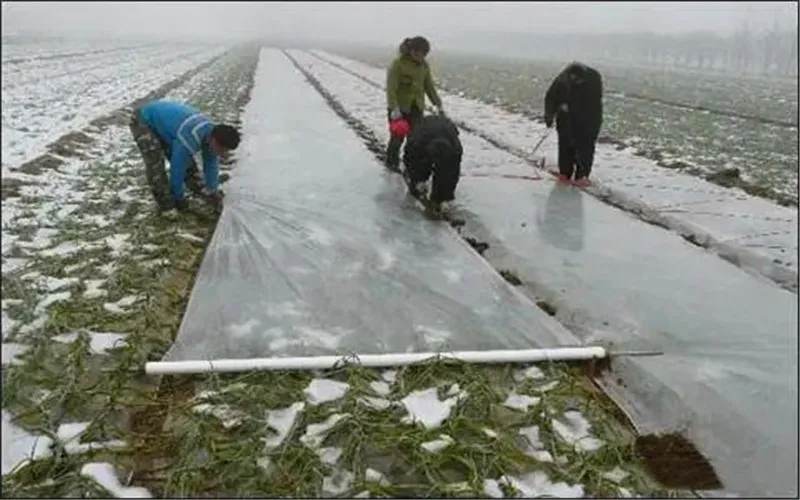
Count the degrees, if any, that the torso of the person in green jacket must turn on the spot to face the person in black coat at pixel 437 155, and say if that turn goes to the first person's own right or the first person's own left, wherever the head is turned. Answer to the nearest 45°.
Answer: approximately 45° to the first person's own right

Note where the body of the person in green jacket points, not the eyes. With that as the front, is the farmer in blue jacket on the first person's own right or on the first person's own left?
on the first person's own right

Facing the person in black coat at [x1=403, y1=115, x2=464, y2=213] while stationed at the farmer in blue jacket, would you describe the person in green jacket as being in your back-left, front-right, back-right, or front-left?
front-left

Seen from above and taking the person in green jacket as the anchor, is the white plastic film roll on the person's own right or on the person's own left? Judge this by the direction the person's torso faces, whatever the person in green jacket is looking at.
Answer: on the person's own right

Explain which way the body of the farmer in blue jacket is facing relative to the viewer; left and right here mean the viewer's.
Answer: facing to the right of the viewer

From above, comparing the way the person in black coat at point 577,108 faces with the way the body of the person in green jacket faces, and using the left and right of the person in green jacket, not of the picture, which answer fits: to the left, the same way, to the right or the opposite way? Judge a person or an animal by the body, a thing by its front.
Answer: to the right

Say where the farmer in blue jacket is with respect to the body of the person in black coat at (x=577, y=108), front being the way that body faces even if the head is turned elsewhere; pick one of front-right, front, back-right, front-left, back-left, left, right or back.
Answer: front

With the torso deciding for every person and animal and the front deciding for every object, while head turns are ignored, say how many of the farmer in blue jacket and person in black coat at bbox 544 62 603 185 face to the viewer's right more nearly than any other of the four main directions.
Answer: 1

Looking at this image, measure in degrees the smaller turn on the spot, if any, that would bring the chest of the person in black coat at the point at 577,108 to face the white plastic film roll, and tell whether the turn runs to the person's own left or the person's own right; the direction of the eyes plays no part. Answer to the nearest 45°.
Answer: approximately 45° to the person's own left

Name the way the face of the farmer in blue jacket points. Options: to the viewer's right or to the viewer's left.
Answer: to the viewer's right

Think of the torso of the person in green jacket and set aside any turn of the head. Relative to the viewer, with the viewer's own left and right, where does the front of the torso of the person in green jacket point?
facing the viewer and to the right of the viewer
